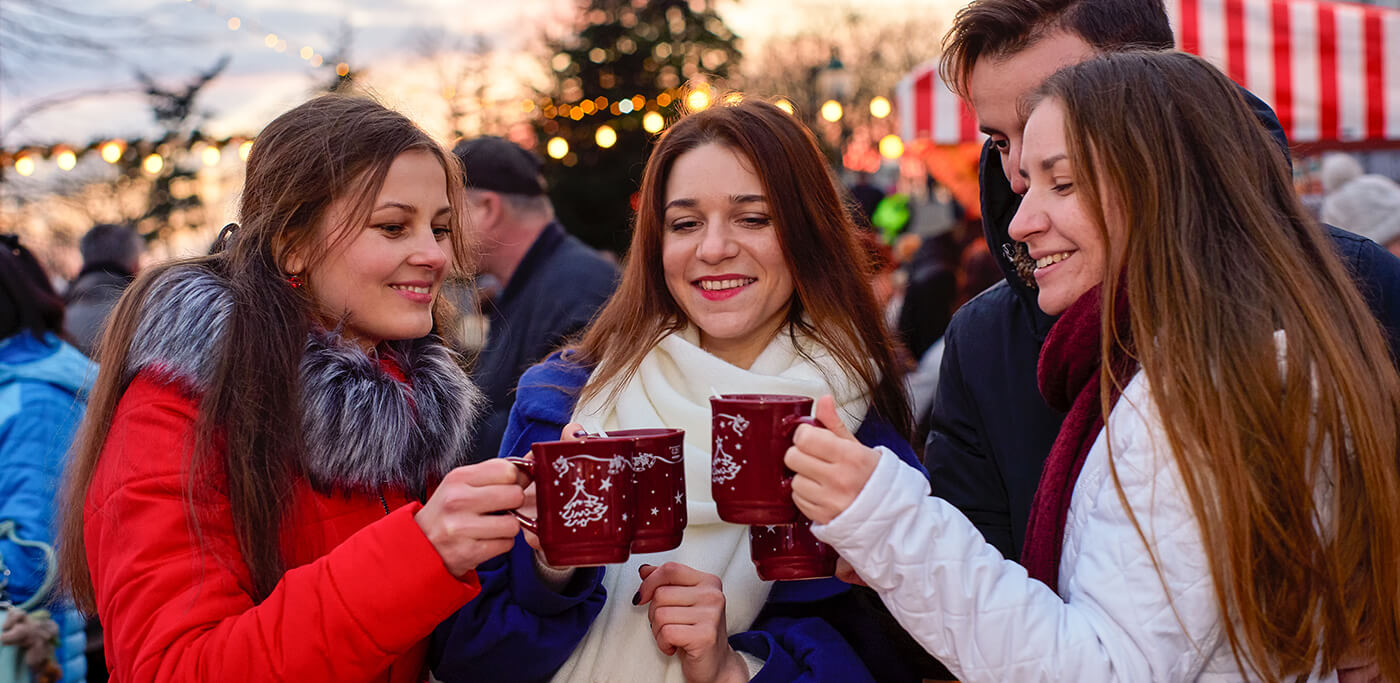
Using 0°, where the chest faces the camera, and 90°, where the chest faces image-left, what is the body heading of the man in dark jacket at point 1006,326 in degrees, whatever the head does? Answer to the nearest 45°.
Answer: approximately 45°

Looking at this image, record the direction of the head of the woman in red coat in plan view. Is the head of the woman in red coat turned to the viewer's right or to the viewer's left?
to the viewer's right

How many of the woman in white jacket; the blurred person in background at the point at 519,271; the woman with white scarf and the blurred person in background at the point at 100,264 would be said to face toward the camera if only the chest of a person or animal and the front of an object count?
1

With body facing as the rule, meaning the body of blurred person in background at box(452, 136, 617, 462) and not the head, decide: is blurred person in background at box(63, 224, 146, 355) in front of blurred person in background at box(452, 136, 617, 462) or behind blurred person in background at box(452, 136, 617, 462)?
in front

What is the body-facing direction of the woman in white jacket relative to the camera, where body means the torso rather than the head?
to the viewer's left

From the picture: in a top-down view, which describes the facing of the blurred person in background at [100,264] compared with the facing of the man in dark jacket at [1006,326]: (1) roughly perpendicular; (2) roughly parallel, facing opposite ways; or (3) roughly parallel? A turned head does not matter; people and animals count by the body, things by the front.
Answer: roughly perpendicular

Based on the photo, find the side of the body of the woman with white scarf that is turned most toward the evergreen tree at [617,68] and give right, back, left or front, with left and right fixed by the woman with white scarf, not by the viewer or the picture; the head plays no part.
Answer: back

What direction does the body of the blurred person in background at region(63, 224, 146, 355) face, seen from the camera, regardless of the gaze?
away from the camera

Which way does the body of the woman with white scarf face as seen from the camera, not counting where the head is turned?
toward the camera

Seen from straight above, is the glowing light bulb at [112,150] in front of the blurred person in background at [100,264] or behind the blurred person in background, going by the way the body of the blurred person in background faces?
in front

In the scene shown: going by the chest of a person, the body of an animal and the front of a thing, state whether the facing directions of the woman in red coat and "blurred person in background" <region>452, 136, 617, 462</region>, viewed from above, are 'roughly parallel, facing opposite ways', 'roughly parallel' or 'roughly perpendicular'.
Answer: roughly parallel, facing opposite ways

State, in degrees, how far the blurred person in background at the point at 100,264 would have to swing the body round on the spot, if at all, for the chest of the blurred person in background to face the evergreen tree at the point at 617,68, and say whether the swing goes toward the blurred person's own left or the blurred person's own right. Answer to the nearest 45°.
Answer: approximately 45° to the blurred person's own right

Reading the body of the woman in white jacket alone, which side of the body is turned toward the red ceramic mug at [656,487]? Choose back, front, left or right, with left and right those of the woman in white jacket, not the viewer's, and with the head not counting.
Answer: front

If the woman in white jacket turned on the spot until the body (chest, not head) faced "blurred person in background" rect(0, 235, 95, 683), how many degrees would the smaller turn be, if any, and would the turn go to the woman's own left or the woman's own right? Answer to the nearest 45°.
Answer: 0° — they already face them

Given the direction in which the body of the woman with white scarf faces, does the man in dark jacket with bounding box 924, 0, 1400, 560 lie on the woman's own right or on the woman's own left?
on the woman's own left

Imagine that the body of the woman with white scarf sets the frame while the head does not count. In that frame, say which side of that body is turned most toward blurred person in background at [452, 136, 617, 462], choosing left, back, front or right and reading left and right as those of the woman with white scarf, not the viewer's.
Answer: back

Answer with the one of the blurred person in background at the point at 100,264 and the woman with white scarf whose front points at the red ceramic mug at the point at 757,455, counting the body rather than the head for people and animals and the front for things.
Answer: the woman with white scarf
